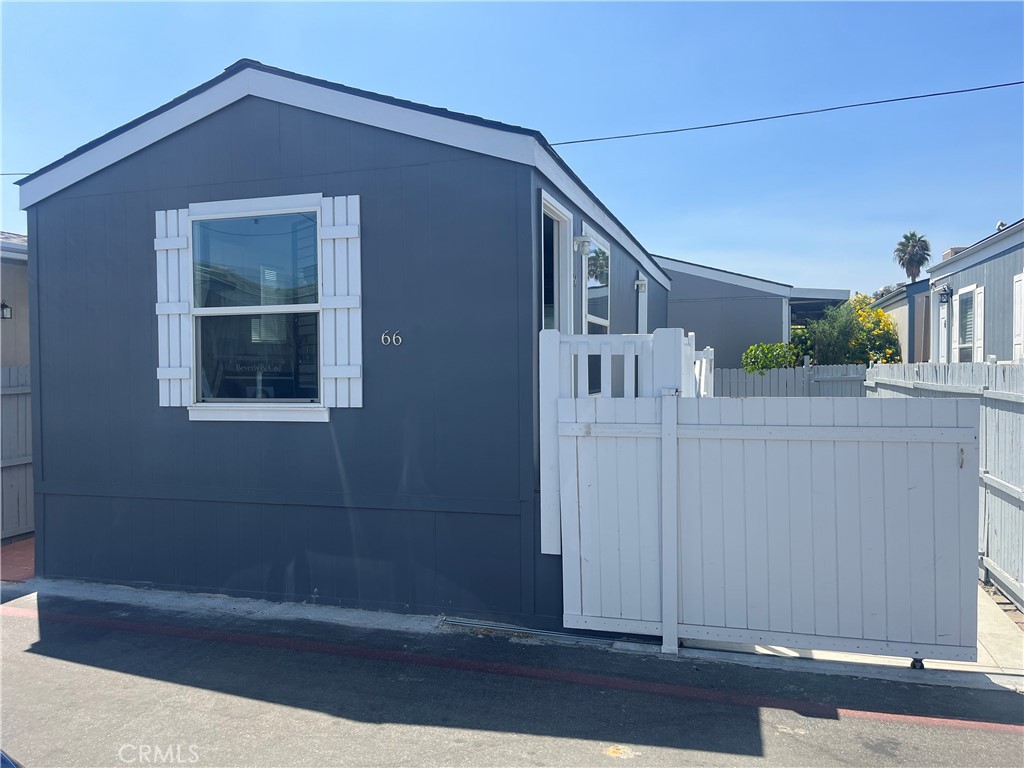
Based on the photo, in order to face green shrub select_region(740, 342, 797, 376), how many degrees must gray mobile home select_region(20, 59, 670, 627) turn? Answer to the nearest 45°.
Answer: approximately 135° to its left

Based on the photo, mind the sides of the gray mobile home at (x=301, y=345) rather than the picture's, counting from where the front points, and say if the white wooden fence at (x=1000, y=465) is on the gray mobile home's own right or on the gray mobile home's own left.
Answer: on the gray mobile home's own left

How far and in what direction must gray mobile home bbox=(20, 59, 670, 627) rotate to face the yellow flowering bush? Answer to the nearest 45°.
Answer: approximately 135° to its left

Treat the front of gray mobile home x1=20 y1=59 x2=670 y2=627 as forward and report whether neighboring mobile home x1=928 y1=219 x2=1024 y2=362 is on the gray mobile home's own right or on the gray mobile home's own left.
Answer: on the gray mobile home's own left

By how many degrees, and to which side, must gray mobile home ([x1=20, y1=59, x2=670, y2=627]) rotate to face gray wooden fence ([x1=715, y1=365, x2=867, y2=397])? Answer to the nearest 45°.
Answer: approximately 135° to its left

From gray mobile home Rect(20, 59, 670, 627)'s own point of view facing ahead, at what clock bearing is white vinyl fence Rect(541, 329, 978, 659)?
The white vinyl fence is roughly at 10 o'clock from the gray mobile home.
